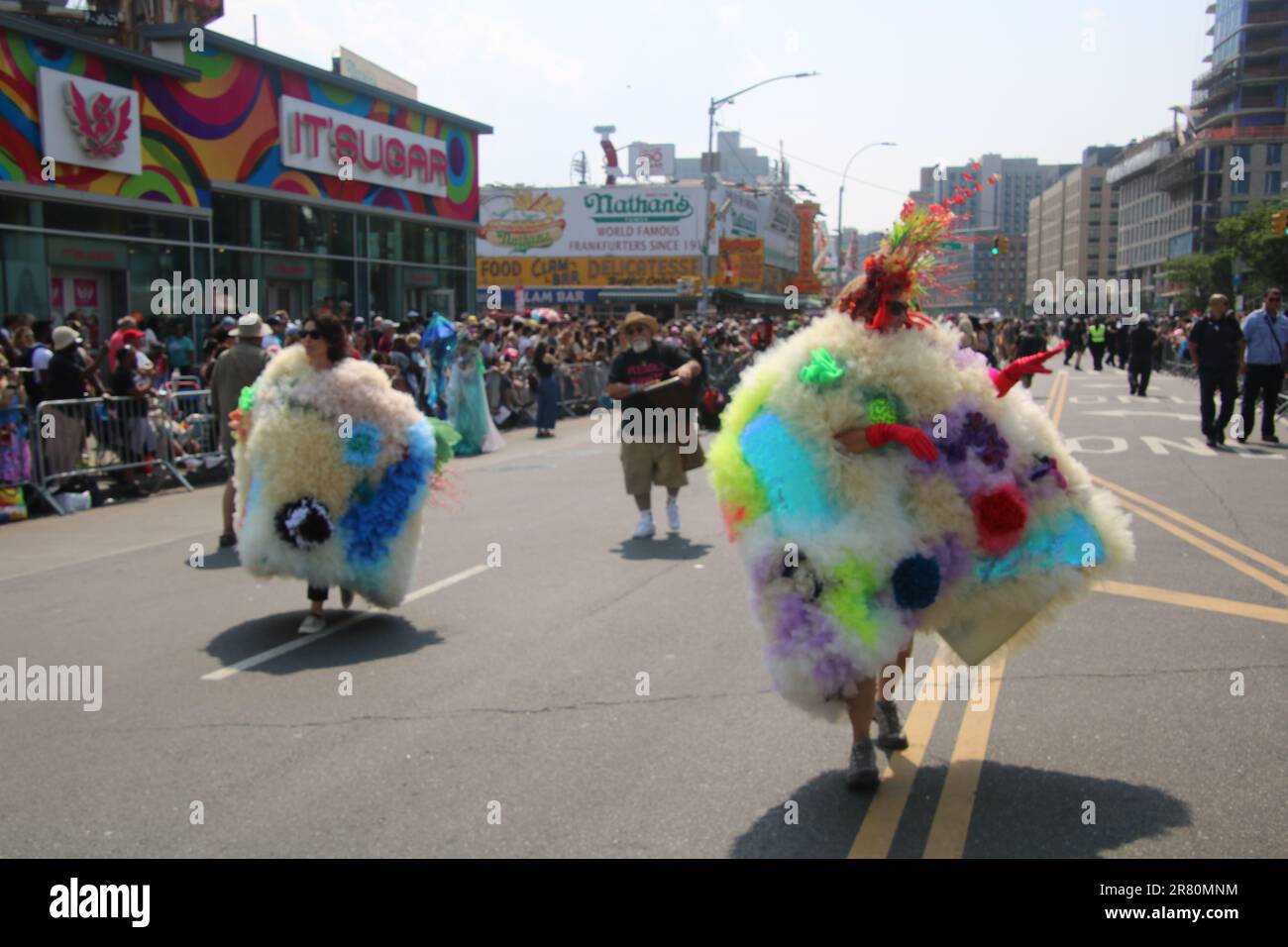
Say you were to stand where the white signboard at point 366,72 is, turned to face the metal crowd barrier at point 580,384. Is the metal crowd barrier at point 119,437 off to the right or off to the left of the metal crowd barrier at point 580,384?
right

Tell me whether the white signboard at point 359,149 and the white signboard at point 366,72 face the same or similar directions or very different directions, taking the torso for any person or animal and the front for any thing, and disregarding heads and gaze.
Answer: same or similar directions

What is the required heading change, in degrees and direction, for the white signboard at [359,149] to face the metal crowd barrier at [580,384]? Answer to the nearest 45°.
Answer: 0° — it already faces it

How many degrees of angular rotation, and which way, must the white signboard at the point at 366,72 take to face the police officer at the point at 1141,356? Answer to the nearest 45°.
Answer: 0° — it already faces them

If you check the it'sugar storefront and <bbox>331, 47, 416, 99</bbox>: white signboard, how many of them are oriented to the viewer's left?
0

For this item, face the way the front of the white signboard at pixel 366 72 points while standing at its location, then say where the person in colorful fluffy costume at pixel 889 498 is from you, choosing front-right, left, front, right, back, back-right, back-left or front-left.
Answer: front-right

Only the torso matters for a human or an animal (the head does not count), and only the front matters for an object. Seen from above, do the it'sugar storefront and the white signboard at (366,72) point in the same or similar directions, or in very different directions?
same or similar directions

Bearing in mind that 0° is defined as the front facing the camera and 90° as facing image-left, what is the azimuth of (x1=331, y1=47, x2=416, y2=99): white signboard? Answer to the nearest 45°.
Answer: approximately 315°

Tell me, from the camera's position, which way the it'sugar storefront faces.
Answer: facing the viewer and to the right of the viewer

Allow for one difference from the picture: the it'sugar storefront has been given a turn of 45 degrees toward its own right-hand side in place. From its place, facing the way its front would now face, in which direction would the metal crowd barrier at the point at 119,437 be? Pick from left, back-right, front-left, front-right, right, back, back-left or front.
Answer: front

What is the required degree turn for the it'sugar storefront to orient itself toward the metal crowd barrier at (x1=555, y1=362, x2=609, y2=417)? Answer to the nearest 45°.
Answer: approximately 45° to its left

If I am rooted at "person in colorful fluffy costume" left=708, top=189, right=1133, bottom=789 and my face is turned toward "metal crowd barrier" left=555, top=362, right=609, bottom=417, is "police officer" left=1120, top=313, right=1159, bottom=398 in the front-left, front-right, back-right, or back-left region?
front-right

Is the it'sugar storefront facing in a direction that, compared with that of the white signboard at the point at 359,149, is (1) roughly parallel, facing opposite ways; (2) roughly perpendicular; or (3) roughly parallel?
roughly parallel

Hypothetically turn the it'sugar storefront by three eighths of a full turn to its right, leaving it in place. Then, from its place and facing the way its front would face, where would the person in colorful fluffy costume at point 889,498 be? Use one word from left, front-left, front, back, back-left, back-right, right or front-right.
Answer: left

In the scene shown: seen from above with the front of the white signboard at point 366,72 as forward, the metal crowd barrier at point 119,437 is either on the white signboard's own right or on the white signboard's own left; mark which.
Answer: on the white signboard's own right

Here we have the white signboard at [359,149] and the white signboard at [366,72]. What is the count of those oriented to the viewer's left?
0

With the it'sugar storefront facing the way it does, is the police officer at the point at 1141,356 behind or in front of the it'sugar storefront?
in front
